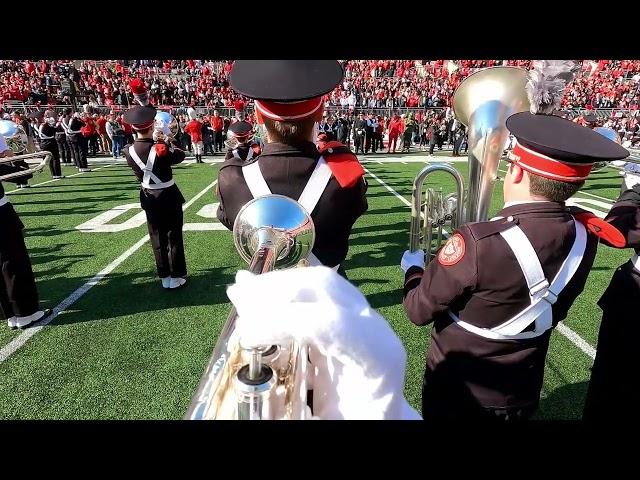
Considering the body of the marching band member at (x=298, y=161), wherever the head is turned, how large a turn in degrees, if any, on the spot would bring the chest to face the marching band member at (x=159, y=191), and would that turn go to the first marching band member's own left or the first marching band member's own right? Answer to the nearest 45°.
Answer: approximately 45° to the first marching band member's own left

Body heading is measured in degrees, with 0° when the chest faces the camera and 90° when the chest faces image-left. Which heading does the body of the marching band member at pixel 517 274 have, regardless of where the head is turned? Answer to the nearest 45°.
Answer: approximately 135°

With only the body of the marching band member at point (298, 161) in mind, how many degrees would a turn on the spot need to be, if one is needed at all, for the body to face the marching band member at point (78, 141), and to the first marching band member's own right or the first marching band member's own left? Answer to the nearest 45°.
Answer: approximately 45° to the first marching band member's own left

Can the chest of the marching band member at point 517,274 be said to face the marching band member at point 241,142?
yes

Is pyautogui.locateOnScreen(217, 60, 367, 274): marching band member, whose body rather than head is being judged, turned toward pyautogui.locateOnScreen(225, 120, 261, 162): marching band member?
yes

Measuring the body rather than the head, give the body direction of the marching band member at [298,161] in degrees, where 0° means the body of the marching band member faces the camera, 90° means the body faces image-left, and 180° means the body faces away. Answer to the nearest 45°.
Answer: approximately 180°

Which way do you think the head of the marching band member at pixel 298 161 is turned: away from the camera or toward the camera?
away from the camera
